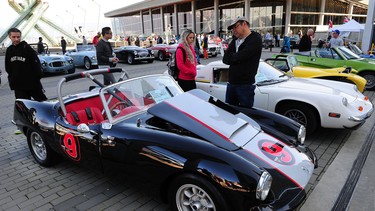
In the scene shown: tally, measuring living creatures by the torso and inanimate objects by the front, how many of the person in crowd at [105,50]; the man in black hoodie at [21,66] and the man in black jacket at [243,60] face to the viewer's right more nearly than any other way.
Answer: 1

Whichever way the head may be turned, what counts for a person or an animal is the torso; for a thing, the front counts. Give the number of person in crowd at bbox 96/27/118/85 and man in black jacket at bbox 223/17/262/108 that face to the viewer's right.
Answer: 1

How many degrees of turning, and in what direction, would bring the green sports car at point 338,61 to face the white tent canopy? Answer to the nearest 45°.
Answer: approximately 135° to its left

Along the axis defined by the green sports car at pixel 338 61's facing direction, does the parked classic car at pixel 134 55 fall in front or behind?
behind

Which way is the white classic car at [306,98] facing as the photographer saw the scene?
facing the viewer and to the right of the viewer

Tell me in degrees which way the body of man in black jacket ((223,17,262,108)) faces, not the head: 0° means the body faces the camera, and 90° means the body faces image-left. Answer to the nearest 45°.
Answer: approximately 45°

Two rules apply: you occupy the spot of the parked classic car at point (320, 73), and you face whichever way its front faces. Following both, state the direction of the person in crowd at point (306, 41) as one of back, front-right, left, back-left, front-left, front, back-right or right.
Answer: back-left

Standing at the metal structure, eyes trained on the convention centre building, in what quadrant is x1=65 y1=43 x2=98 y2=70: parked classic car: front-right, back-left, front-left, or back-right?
front-right

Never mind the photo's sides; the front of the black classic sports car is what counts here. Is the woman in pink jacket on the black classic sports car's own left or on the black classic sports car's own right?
on the black classic sports car's own left

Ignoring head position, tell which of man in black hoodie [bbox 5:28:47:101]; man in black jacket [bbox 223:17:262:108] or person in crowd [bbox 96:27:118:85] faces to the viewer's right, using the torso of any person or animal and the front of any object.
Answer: the person in crowd

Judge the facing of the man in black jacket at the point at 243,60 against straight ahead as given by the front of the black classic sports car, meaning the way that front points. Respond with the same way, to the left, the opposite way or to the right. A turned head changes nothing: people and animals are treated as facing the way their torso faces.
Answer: to the right
